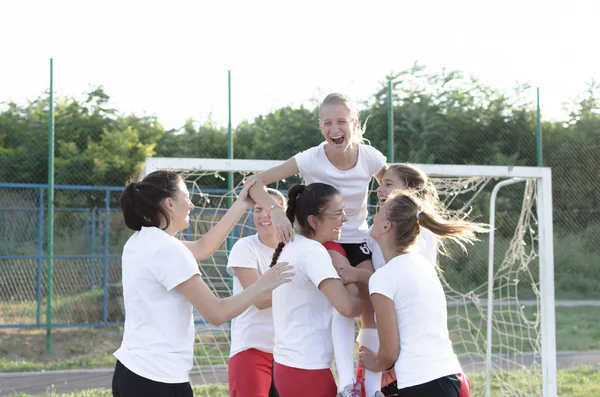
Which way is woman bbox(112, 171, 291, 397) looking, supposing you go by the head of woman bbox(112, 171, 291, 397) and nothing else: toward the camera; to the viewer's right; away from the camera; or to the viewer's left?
to the viewer's right

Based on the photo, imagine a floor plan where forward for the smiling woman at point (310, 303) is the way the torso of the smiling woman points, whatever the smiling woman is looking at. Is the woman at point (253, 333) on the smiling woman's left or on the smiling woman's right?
on the smiling woman's left

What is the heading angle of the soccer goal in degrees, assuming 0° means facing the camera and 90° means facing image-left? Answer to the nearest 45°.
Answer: approximately 0°

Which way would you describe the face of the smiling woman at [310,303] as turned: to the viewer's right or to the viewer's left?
to the viewer's right

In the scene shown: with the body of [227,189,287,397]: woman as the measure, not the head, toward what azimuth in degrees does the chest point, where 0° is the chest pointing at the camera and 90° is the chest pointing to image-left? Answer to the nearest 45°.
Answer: approximately 315°

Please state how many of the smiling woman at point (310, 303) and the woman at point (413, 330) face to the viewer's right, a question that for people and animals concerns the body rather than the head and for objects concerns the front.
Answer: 1

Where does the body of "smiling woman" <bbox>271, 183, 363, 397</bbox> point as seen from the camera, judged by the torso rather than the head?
to the viewer's right

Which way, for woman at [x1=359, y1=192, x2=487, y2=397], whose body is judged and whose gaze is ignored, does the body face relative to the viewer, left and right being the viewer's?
facing away from the viewer and to the left of the viewer

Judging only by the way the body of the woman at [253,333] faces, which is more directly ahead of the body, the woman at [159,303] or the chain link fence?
the woman

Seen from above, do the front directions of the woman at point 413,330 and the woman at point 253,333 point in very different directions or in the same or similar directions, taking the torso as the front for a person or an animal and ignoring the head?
very different directions
